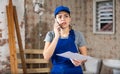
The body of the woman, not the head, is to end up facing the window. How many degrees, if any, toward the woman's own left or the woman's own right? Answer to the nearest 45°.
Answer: approximately 180°

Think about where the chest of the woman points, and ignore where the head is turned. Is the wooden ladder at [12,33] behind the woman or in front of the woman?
behind

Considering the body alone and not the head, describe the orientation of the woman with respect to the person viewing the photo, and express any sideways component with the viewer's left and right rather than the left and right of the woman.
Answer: facing the viewer

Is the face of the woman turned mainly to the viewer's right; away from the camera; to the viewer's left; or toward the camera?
toward the camera
